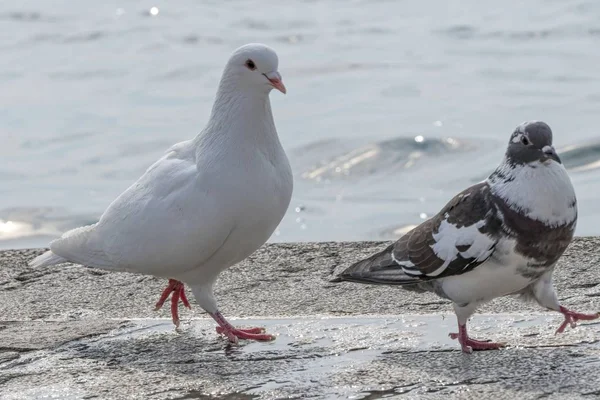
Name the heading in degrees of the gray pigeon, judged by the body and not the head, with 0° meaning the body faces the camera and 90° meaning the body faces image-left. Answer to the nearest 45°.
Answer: approximately 315°

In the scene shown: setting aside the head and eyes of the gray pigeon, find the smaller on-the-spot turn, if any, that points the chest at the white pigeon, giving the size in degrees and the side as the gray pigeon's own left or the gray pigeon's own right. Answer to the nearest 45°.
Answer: approximately 135° to the gray pigeon's own right
